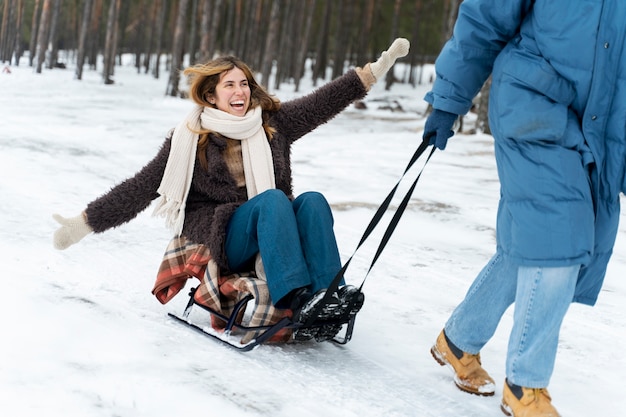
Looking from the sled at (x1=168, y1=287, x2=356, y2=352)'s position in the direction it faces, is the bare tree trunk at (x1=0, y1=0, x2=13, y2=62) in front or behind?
behind

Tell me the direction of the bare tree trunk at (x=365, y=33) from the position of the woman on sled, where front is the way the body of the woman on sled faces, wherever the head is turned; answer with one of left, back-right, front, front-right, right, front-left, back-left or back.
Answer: back-left

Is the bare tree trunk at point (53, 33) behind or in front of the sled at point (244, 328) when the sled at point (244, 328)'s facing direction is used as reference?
behind

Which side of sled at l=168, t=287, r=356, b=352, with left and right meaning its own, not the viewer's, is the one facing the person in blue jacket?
front

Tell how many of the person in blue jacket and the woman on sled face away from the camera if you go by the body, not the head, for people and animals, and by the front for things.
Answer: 0

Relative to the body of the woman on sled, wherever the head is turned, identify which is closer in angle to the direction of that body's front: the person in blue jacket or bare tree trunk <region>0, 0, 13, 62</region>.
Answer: the person in blue jacket
